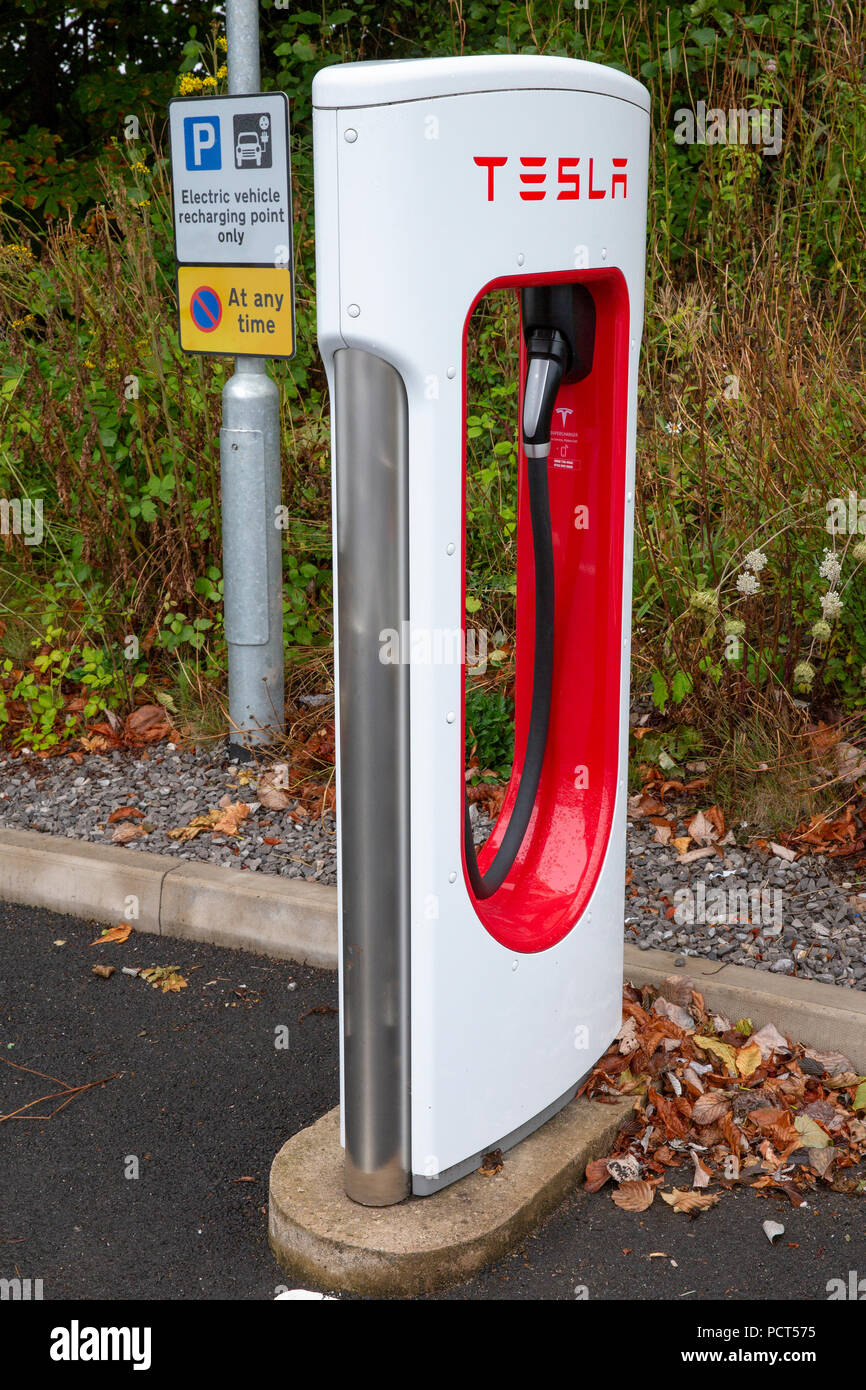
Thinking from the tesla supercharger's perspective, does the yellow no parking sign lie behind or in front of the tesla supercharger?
behind

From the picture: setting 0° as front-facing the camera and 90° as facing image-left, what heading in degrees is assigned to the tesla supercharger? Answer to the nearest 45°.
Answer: approximately 315°

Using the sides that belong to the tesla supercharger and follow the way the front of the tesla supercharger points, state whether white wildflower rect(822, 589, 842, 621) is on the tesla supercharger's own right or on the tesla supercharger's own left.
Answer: on the tesla supercharger's own left

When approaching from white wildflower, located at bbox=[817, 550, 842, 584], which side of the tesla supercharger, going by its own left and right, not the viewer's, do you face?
left

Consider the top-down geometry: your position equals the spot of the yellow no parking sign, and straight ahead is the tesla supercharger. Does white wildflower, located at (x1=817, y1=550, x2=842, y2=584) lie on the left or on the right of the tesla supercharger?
left
